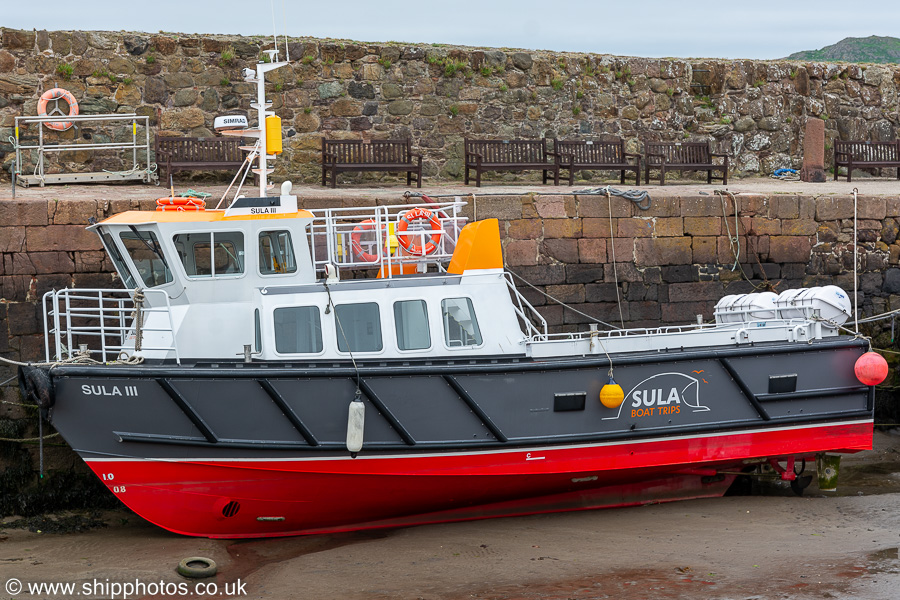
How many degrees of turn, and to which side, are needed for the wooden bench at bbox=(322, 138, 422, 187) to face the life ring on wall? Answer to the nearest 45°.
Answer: approximately 90° to its right

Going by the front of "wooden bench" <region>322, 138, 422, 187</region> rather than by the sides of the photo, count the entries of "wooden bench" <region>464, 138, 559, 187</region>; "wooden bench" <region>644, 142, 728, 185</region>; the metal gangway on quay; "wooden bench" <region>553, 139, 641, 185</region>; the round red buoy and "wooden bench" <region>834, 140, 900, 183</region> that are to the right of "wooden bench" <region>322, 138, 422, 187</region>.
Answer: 1

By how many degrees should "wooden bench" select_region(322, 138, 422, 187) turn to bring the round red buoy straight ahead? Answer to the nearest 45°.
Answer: approximately 45° to its left

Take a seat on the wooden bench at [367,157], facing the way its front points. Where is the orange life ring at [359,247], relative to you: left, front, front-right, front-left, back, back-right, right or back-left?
front

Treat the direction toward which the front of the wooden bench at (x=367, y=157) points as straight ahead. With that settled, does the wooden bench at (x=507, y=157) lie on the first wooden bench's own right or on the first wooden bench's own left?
on the first wooden bench's own left

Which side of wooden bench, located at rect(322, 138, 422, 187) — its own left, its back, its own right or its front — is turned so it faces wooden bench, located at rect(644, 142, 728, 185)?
left

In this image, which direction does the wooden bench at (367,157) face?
toward the camera

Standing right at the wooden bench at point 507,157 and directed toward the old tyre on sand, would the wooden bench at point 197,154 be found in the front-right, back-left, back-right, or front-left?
front-right

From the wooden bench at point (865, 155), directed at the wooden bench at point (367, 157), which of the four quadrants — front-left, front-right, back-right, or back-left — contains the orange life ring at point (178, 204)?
front-left

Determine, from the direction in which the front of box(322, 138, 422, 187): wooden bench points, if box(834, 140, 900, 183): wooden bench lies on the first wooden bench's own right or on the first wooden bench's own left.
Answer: on the first wooden bench's own left

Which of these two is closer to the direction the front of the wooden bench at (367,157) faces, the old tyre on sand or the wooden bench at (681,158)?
the old tyre on sand

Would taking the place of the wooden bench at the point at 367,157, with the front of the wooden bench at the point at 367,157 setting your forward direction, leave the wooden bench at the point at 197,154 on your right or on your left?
on your right

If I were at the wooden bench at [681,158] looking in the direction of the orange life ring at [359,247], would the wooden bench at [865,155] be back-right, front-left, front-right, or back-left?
back-left

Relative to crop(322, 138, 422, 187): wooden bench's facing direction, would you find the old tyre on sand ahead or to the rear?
ahead

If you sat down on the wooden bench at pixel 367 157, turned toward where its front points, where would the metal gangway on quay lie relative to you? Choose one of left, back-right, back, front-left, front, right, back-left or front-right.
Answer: right

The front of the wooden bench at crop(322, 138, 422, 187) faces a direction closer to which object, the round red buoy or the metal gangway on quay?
the round red buoy
